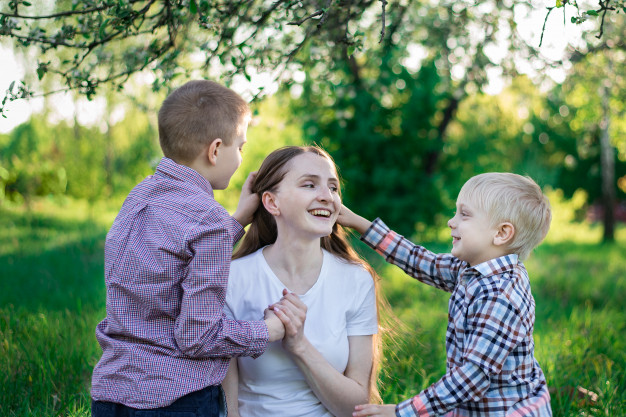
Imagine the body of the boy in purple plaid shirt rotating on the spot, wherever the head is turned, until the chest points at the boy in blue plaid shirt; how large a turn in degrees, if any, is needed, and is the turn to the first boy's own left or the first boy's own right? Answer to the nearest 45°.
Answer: approximately 45° to the first boy's own right

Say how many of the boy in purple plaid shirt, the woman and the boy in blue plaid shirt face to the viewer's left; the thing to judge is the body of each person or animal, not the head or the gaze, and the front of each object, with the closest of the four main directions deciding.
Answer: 1

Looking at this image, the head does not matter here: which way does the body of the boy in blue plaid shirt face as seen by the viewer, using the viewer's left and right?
facing to the left of the viewer

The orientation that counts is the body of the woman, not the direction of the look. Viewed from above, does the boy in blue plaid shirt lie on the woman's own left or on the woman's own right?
on the woman's own left

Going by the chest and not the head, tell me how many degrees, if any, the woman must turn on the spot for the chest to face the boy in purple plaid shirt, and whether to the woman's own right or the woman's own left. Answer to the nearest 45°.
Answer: approximately 45° to the woman's own right

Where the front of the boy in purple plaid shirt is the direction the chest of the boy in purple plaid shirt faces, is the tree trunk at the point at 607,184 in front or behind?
in front

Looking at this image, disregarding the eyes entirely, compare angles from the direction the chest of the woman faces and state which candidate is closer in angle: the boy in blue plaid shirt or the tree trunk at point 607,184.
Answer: the boy in blue plaid shirt

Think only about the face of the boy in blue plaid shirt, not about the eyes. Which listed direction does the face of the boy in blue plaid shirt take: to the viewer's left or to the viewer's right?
to the viewer's left

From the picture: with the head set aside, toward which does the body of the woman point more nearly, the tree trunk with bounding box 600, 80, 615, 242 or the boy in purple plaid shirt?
the boy in purple plaid shirt

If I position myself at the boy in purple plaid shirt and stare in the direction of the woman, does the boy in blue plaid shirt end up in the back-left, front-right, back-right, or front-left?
front-right

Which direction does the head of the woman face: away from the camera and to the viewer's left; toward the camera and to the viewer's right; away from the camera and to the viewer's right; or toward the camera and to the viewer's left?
toward the camera and to the viewer's right

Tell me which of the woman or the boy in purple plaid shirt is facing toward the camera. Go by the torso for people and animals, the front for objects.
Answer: the woman

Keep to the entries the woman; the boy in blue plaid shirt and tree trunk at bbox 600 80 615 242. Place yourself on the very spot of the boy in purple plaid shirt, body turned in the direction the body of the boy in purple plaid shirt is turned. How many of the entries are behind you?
0

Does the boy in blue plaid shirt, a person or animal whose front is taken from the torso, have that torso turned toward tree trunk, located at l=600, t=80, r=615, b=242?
no

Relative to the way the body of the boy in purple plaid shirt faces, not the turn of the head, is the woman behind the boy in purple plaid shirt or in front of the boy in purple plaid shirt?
in front

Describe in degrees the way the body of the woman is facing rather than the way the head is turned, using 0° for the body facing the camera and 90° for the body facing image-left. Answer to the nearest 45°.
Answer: approximately 0°

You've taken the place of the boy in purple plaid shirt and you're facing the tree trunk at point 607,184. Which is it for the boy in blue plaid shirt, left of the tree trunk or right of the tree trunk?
right
